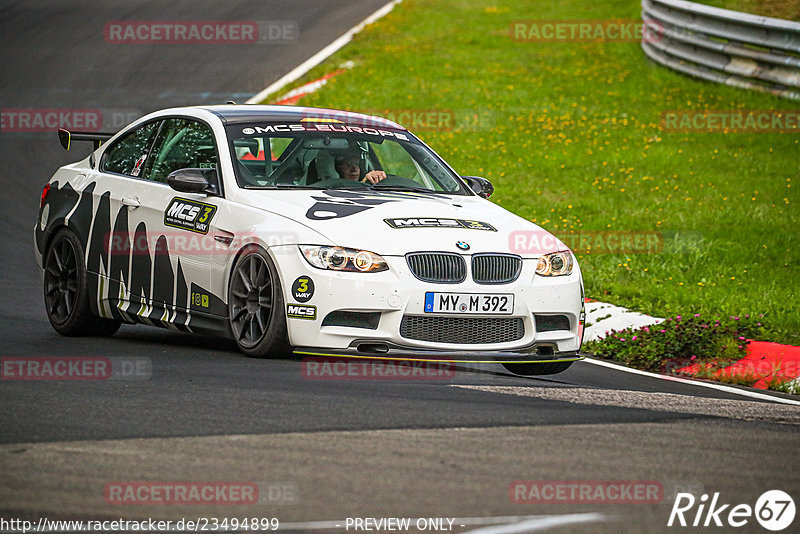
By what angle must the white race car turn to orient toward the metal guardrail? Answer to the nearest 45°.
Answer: approximately 90° to its left

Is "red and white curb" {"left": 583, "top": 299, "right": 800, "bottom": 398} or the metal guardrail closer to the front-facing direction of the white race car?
the red and white curb

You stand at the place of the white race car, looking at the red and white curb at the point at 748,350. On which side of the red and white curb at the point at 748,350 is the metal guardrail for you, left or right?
left

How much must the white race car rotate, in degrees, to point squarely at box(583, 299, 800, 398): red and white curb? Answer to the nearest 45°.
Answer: approximately 45° to its left

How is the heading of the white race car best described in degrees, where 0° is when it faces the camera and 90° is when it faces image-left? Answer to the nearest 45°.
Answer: approximately 315°
